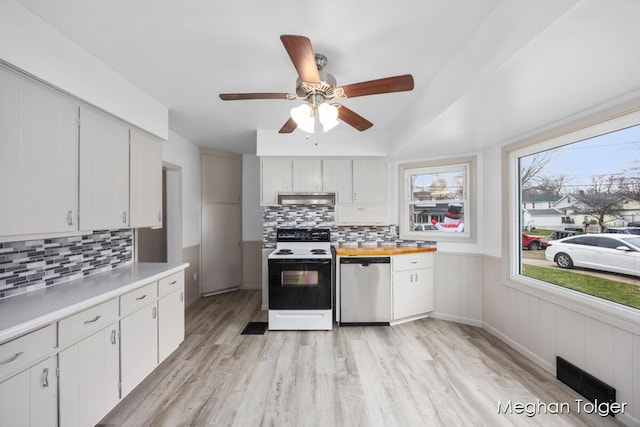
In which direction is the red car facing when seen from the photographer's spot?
facing to the right of the viewer

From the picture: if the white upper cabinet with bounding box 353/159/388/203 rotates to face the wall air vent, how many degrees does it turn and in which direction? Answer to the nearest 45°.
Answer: approximately 45° to its left

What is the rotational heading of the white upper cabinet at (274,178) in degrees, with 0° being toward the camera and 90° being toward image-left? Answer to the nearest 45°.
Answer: approximately 0°

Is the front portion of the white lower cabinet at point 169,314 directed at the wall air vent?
yes

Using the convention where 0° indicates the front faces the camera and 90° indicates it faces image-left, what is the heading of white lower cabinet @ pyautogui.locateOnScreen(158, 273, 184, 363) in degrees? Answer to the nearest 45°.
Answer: approximately 315°

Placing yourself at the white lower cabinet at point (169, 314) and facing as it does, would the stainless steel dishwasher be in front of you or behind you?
in front

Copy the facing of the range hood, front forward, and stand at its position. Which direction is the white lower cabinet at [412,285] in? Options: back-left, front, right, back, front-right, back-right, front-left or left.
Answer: left

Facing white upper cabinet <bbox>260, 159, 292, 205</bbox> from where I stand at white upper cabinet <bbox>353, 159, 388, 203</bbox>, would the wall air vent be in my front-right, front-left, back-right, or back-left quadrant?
back-left

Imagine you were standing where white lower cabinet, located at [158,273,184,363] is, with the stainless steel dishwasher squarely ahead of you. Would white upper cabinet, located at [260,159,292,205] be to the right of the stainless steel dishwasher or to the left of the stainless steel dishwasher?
left

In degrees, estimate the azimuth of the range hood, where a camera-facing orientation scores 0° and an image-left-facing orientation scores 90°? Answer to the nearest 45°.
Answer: approximately 0°

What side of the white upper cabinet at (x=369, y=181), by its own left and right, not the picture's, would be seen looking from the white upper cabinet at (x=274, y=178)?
right
